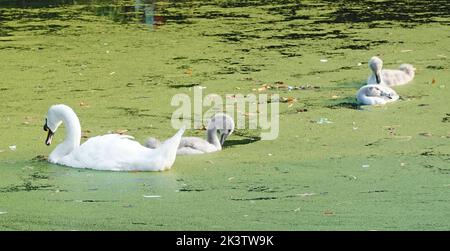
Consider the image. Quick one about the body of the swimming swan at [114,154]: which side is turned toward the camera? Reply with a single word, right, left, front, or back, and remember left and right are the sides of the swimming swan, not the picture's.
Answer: left

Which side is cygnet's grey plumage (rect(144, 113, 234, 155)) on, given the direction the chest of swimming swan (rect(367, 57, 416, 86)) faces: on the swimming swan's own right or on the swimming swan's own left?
on the swimming swan's own left

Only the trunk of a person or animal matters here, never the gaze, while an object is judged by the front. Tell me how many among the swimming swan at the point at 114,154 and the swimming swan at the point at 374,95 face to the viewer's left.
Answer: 2

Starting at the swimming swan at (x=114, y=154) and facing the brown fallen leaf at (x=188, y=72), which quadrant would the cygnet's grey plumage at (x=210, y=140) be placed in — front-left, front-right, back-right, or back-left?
front-right

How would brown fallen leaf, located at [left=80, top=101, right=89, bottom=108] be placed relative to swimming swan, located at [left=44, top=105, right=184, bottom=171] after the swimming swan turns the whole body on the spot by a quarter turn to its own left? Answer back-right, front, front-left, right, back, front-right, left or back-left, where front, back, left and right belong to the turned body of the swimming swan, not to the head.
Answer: back

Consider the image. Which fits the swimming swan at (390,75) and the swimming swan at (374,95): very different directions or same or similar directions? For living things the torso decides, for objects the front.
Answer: same or similar directions

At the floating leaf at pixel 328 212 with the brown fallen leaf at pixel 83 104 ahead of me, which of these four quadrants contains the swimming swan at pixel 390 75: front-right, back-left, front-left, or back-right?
front-right

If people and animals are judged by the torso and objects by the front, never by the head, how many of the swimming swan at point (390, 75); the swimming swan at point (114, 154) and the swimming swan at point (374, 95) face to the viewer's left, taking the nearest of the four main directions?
3

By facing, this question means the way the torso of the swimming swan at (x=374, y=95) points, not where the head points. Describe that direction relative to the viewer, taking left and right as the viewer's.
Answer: facing to the left of the viewer

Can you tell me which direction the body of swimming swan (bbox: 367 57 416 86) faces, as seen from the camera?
to the viewer's left

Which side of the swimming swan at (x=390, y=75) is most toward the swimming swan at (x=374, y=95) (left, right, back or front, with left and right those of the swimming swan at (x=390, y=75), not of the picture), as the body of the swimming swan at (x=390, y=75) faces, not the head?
left

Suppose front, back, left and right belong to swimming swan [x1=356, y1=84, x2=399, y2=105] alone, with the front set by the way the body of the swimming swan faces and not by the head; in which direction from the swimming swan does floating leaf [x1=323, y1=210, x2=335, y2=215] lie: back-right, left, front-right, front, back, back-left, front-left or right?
left

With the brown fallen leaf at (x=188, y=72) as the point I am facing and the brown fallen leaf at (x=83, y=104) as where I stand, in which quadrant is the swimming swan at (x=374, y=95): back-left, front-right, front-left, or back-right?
front-right

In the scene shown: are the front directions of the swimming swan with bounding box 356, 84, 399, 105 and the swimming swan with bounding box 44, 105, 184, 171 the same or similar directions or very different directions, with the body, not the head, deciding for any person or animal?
same or similar directions
